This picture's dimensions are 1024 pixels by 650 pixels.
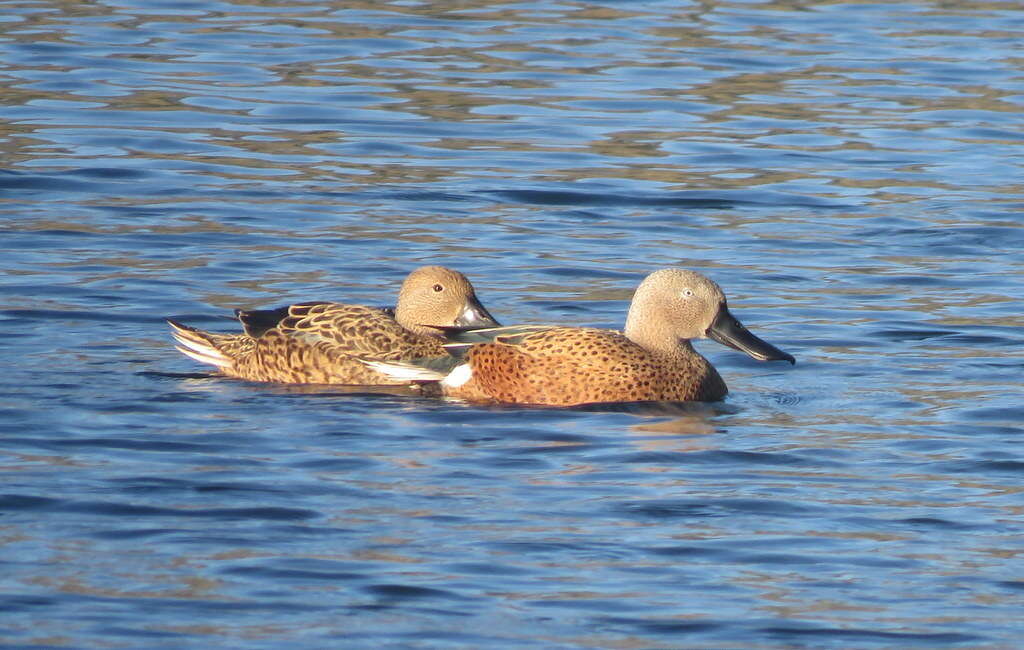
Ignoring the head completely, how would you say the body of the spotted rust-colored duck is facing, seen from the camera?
to the viewer's right

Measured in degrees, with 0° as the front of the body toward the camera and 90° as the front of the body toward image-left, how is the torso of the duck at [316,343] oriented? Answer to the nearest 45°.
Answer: approximately 270°

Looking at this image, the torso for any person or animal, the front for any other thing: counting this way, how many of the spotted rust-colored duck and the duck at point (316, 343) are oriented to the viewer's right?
2

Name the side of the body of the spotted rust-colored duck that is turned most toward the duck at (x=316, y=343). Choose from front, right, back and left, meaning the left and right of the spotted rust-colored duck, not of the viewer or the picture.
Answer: back

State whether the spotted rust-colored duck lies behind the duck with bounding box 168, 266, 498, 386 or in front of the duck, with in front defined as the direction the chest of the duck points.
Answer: in front

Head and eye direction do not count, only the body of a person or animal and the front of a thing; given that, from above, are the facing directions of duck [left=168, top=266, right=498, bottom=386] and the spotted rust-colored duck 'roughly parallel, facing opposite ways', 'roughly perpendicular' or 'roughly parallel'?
roughly parallel
